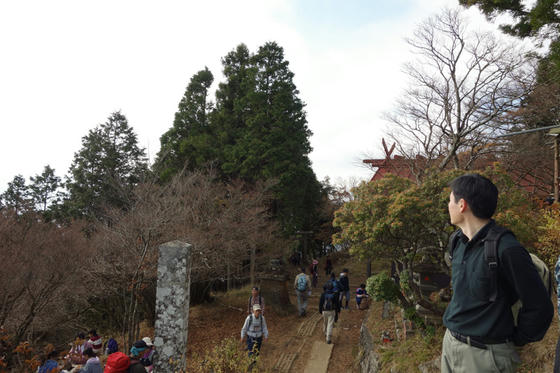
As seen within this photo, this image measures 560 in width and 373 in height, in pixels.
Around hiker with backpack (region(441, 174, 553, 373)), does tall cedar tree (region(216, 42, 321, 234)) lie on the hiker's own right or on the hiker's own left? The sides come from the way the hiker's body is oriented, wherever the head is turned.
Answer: on the hiker's own right

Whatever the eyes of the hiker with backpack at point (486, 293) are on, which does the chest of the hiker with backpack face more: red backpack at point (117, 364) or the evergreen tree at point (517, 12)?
the red backpack

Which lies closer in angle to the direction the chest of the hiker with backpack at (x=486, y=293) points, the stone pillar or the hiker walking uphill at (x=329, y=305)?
the stone pillar

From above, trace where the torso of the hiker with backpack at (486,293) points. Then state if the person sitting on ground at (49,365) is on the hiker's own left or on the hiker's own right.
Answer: on the hiker's own right

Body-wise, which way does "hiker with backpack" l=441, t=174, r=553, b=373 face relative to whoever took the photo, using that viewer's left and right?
facing the viewer and to the left of the viewer

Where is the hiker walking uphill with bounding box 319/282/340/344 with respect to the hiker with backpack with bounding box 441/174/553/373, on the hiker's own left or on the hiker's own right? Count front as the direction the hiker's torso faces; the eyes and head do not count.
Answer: on the hiker's own right

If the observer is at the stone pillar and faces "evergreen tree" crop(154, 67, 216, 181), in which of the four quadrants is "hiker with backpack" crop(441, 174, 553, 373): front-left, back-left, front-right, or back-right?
back-right

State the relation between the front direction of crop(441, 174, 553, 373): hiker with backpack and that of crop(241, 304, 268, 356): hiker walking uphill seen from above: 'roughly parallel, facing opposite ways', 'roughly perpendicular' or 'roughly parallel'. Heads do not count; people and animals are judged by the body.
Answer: roughly perpendicular
